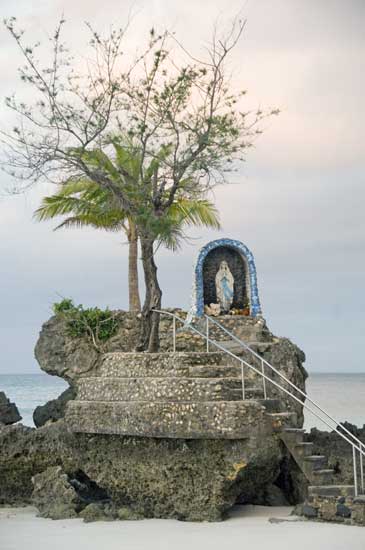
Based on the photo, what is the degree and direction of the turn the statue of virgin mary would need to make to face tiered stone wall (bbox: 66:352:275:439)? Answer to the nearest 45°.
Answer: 0° — it already faces it

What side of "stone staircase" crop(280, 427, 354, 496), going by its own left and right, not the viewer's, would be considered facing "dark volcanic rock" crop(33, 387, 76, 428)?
back

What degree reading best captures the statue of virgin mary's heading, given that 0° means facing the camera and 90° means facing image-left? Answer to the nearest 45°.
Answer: approximately 0°

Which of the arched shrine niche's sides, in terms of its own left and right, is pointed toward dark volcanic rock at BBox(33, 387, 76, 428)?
right

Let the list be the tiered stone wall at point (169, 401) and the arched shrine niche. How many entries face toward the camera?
2

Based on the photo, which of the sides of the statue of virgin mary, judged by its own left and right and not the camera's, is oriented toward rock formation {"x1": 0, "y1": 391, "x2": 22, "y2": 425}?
right

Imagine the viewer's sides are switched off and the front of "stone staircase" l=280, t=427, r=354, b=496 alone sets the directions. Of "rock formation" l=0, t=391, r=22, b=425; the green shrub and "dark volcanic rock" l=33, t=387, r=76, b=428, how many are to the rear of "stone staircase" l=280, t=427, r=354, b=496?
3

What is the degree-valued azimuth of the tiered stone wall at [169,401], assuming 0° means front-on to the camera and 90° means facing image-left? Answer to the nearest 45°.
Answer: approximately 0°

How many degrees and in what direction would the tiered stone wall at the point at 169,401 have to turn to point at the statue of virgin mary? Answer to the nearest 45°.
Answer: approximately 180°
